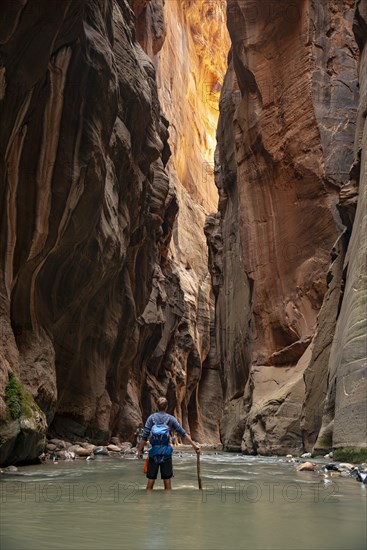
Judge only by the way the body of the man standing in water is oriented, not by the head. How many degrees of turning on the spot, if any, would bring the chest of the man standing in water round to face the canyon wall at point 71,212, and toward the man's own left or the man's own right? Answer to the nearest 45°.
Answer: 0° — they already face it

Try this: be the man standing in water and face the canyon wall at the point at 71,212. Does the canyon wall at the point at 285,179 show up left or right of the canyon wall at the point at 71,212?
right

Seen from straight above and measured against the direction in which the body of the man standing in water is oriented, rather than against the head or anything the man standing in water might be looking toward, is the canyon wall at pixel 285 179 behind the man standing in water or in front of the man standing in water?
in front

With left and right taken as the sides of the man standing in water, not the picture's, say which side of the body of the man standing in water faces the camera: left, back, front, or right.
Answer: back

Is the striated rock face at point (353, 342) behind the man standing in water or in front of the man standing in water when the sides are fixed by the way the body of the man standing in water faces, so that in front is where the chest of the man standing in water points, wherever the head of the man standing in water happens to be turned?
in front
